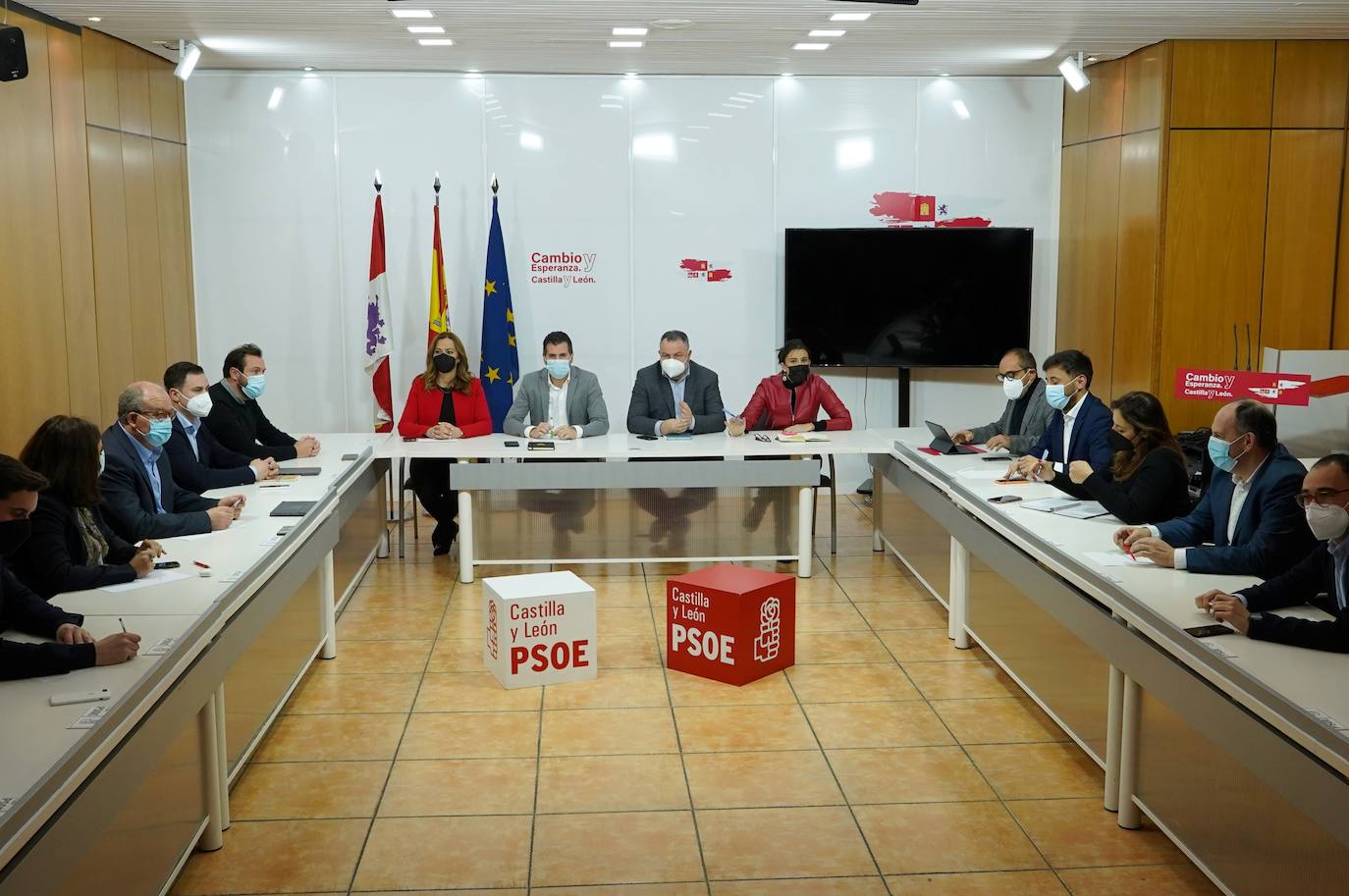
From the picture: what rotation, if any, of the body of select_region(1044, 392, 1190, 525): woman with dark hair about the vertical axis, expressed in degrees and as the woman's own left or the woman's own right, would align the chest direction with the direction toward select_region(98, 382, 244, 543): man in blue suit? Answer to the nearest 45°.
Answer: approximately 45° to the woman's own left

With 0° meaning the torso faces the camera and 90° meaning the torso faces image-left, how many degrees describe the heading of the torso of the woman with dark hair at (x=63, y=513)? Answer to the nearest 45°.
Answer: approximately 270°

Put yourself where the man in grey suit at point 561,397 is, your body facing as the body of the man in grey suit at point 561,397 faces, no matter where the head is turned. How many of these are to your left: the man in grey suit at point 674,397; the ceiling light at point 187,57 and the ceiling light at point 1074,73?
2

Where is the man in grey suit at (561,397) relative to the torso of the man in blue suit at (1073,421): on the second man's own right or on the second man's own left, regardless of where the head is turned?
on the second man's own right

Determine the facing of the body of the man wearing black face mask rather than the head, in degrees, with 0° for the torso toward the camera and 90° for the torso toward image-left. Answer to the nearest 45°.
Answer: approximately 270°

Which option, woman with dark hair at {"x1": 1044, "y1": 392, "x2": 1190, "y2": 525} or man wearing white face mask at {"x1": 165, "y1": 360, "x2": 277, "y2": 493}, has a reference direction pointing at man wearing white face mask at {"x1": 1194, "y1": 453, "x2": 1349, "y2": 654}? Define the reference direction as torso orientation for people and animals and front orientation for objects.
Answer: man wearing white face mask at {"x1": 165, "y1": 360, "x2": 277, "y2": 493}

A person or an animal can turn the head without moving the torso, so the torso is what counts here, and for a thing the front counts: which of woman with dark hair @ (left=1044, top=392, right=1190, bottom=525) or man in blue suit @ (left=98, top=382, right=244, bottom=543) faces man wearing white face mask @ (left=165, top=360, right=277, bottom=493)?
the woman with dark hair

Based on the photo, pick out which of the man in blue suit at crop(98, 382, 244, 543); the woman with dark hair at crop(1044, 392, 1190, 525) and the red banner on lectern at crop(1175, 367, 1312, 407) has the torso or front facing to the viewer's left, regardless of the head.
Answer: the woman with dark hair

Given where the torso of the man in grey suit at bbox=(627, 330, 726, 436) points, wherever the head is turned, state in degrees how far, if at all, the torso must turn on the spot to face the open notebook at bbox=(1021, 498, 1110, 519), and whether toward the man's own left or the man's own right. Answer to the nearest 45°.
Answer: approximately 45° to the man's own left

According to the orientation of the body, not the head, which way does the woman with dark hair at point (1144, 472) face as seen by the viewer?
to the viewer's left

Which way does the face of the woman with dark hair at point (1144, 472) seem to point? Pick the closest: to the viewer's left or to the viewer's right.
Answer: to the viewer's left

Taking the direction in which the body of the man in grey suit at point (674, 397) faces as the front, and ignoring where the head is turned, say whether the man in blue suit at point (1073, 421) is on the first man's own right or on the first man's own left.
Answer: on the first man's own left
